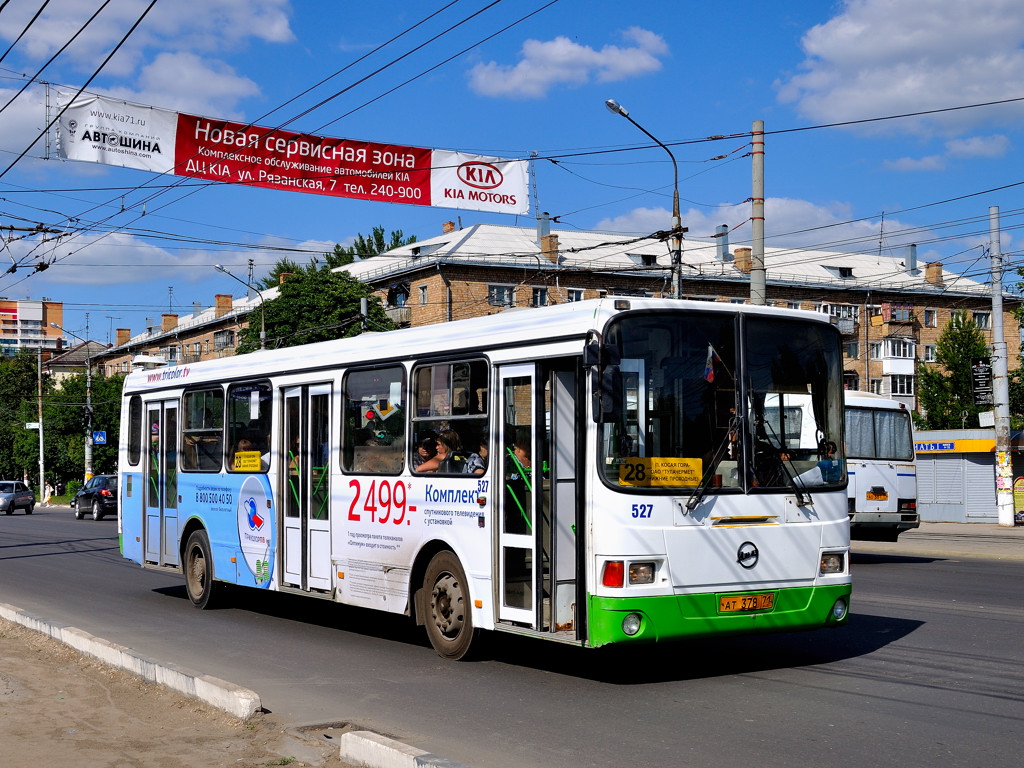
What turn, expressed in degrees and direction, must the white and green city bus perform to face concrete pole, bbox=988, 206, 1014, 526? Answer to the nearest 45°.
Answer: approximately 90° to its left

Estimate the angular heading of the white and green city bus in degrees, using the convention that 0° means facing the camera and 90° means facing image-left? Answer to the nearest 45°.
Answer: approximately 315°

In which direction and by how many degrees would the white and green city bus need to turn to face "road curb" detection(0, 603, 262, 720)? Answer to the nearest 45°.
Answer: approximately 135° to its right

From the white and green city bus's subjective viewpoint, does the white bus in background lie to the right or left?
on its left

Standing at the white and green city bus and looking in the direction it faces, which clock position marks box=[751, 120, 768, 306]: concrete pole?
The concrete pole is roughly at 8 o'clock from the white and green city bus.

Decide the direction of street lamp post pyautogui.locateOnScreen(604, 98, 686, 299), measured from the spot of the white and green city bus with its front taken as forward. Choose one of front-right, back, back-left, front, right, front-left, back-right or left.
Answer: back-left
